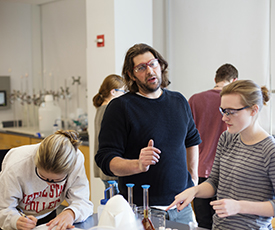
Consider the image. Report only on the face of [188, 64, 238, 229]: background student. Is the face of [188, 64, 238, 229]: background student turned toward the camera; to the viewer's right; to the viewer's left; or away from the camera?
away from the camera

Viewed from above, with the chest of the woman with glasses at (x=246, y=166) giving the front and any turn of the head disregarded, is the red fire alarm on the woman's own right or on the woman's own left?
on the woman's own right

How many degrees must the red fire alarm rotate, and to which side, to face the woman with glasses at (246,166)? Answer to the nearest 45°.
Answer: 0° — it already faces them

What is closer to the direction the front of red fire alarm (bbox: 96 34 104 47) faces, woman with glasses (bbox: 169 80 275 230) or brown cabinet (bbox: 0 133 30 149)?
the woman with glasses

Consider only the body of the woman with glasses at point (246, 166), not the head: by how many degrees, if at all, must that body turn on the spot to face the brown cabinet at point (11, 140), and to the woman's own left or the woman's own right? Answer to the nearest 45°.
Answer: approximately 90° to the woman's own right

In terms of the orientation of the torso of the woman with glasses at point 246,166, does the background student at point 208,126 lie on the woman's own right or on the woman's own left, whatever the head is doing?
on the woman's own right

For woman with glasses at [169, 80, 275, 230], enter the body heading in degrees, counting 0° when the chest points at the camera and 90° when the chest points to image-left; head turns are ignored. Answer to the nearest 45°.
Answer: approximately 45°
